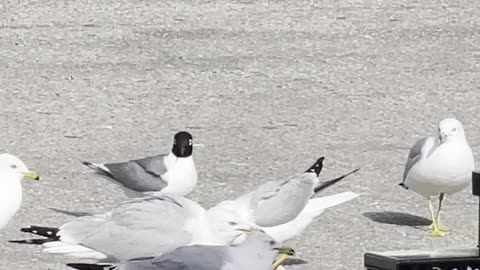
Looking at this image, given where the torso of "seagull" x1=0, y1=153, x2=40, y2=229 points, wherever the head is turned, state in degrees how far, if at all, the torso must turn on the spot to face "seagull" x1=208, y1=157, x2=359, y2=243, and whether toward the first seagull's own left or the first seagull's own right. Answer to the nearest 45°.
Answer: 0° — it already faces it

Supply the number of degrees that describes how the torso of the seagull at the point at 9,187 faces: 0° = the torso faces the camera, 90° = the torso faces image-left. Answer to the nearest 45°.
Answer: approximately 270°

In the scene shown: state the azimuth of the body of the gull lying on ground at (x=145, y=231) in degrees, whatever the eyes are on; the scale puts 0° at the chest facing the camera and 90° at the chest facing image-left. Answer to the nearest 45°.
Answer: approximately 270°

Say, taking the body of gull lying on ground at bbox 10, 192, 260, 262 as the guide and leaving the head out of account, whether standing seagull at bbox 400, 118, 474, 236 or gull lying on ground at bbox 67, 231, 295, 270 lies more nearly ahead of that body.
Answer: the standing seagull

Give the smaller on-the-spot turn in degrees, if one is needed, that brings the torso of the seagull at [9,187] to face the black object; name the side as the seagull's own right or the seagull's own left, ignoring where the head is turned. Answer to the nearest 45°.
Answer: approximately 45° to the seagull's own right

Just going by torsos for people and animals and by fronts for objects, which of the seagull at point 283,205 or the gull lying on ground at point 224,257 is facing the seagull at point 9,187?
the seagull at point 283,205

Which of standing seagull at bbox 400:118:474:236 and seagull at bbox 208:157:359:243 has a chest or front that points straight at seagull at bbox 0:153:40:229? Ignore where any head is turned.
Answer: seagull at bbox 208:157:359:243

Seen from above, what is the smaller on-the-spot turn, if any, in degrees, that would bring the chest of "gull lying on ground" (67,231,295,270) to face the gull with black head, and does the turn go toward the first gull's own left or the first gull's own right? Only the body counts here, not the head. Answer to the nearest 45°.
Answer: approximately 90° to the first gull's own left

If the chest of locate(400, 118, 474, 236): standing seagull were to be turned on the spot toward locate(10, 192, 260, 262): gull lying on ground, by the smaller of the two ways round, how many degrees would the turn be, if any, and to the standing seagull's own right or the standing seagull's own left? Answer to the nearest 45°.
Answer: approximately 90° to the standing seagull's own right

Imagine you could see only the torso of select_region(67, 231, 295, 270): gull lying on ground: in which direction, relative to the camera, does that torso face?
to the viewer's right

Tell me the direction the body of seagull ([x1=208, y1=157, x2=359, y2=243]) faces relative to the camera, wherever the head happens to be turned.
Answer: to the viewer's left

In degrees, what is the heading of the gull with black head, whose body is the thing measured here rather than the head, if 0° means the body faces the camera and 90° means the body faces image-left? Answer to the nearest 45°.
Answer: approximately 315°
